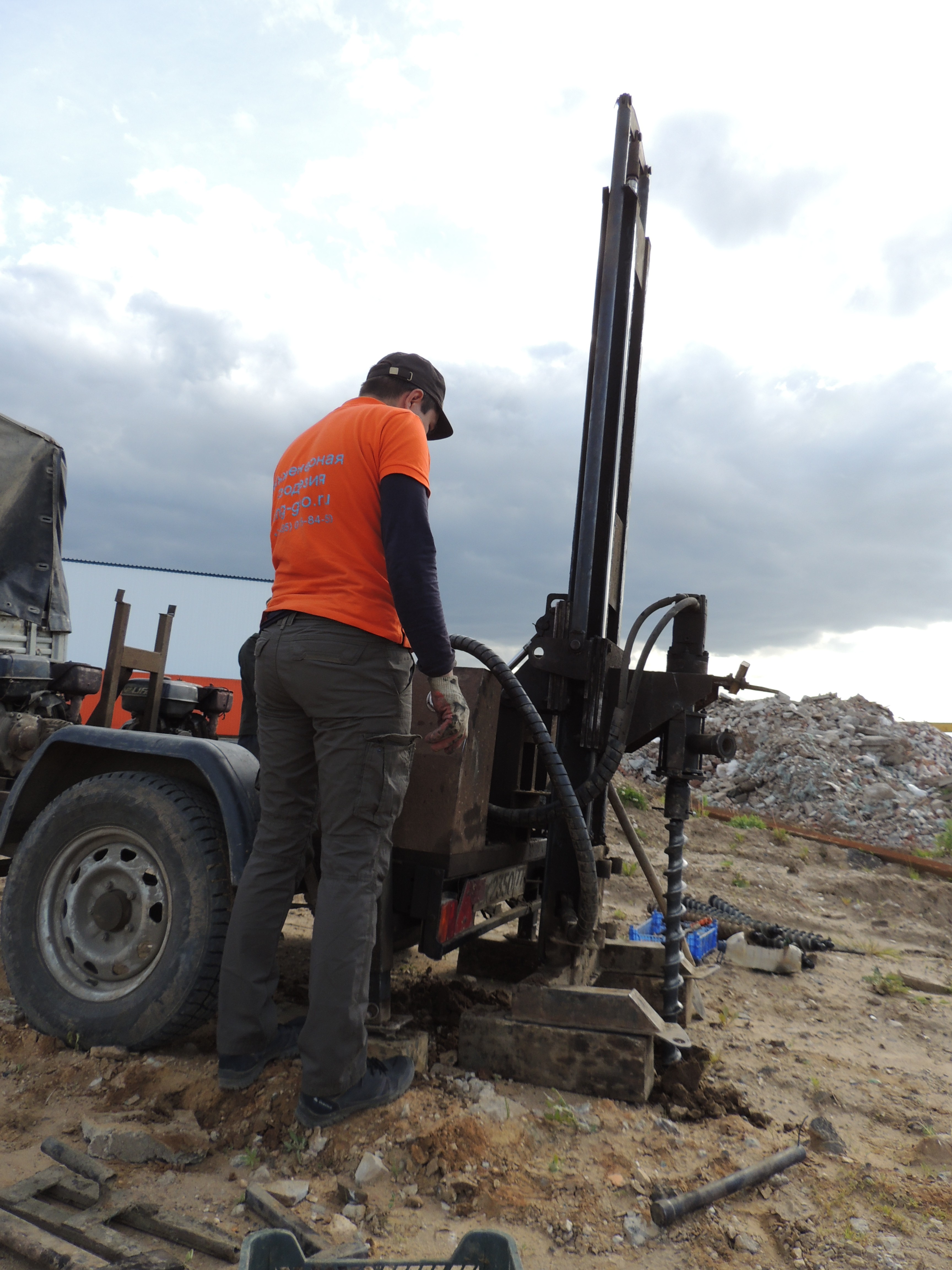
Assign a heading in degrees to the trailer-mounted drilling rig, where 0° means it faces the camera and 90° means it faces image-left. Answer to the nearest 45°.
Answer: approximately 135°

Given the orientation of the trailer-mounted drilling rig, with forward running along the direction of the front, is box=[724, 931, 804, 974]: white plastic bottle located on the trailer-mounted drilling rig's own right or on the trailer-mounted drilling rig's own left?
on the trailer-mounted drilling rig's own right

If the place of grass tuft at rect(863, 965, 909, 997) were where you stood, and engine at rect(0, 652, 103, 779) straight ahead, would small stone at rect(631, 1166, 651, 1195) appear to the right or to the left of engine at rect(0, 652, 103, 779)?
left

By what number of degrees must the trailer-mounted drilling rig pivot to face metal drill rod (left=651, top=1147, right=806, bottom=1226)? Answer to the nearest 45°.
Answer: approximately 180°

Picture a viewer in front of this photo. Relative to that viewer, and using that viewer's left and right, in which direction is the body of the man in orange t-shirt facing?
facing away from the viewer and to the right of the viewer

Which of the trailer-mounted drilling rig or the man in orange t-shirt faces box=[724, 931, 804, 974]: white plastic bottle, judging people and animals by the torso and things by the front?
the man in orange t-shirt

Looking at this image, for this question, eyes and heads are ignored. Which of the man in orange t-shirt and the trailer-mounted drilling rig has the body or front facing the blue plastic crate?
the man in orange t-shirt

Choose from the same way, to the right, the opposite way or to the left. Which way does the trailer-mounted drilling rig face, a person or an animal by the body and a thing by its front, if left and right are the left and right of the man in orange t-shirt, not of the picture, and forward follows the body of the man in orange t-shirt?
to the left
